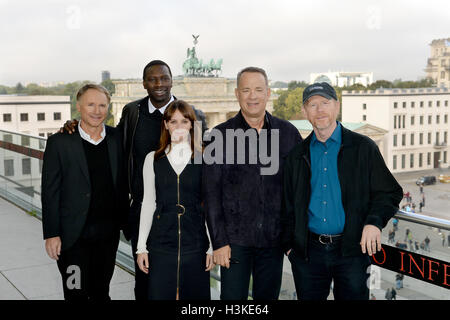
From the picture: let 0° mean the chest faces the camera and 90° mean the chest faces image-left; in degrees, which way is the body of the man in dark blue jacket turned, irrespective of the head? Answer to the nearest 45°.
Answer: approximately 0°

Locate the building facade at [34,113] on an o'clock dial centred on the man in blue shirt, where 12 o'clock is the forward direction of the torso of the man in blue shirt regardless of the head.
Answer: The building facade is roughly at 5 o'clock from the man in blue shirt.

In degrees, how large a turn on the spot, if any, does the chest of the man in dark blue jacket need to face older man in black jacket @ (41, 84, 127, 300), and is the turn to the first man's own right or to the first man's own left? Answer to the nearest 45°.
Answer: approximately 90° to the first man's own right

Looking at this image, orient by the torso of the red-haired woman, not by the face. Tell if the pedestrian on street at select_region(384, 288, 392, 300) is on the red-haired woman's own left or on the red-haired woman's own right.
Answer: on the red-haired woman's own left

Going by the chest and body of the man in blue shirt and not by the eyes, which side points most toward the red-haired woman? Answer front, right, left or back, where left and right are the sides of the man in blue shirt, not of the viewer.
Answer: right

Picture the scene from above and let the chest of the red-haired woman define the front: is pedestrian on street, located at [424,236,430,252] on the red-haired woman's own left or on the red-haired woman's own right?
on the red-haired woman's own left
